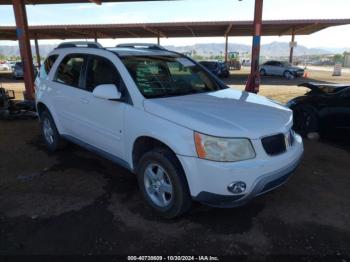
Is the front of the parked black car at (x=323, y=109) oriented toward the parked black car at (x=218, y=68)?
no

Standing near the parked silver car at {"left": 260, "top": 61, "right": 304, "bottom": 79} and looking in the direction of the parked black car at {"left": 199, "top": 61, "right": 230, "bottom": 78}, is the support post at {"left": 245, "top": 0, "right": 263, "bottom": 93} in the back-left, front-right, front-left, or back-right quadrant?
front-left

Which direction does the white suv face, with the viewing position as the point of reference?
facing the viewer and to the right of the viewer

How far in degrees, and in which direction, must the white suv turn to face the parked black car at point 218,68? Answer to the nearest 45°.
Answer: approximately 135° to its left

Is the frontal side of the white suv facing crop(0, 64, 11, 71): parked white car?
no

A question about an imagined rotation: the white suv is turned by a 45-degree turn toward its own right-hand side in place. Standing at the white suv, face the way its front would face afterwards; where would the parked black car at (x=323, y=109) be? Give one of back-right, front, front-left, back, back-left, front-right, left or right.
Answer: back-left
